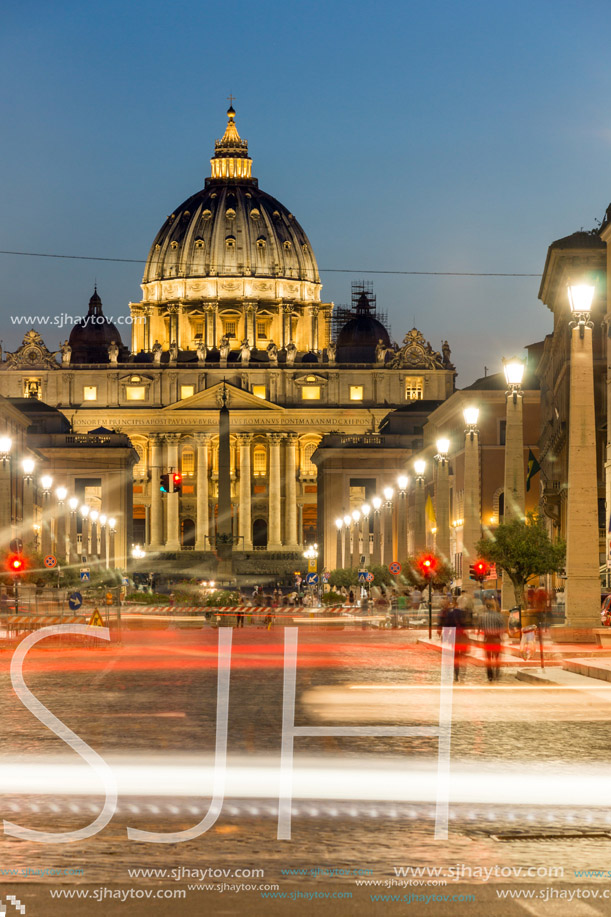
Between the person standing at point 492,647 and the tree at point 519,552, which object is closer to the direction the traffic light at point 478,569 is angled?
the person standing

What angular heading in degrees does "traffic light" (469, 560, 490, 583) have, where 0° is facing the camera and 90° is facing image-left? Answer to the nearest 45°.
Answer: approximately 0°

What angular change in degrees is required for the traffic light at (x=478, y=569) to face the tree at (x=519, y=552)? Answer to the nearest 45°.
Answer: approximately 45° to its left

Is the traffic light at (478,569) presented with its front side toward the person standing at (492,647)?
yes
